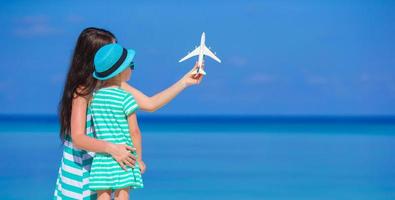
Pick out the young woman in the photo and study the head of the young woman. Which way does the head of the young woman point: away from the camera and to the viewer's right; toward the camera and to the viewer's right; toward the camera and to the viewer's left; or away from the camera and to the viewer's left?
away from the camera and to the viewer's right

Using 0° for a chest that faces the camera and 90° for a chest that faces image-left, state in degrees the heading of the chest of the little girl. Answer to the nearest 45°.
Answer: approximately 225°

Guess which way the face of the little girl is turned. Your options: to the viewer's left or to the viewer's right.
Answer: to the viewer's right
